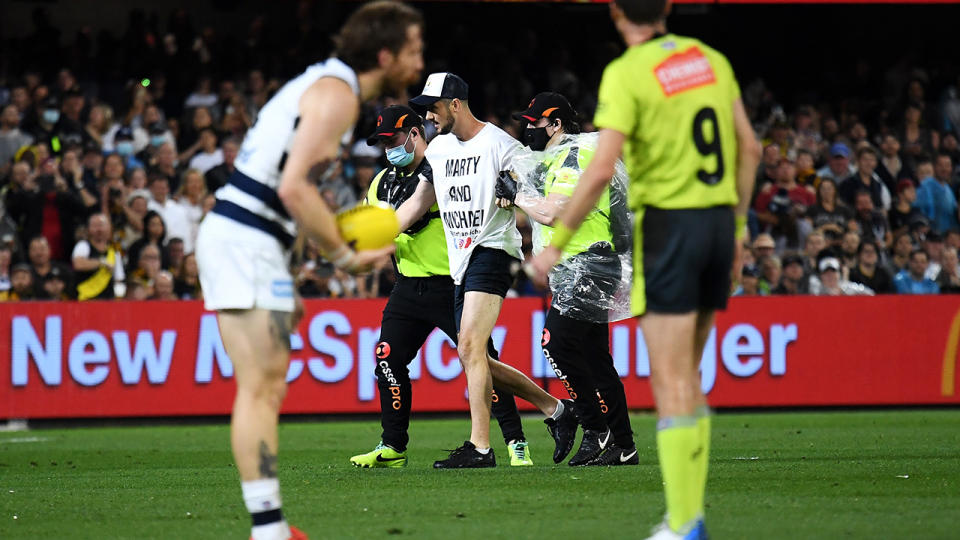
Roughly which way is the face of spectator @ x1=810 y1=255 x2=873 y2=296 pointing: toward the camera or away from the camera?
toward the camera

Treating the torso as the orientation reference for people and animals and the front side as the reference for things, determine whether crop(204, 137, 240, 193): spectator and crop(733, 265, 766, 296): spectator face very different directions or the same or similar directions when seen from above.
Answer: same or similar directions

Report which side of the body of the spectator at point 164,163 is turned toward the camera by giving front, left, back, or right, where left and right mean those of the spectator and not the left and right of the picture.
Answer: front

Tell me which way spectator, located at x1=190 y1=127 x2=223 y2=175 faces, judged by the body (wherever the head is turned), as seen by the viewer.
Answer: toward the camera

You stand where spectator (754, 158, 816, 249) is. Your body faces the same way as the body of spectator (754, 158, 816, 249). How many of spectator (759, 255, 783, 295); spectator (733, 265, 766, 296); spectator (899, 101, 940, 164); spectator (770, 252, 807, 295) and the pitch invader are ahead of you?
4

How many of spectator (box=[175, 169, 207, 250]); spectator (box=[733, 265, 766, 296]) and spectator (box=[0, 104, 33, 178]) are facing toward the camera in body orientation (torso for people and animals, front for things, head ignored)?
3

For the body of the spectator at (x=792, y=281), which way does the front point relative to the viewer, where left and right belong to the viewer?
facing the viewer

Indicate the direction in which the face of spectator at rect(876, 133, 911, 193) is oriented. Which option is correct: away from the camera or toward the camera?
toward the camera

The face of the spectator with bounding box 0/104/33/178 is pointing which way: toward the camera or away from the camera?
toward the camera

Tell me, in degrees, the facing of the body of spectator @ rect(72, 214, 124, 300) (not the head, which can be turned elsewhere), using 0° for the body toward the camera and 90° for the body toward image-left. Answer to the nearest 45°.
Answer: approximately 0°

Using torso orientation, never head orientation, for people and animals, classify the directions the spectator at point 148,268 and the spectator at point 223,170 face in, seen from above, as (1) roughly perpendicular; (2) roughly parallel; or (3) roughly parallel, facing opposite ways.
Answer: roughly parallel

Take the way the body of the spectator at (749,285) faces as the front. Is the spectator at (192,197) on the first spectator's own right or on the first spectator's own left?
on the first spectator's own right

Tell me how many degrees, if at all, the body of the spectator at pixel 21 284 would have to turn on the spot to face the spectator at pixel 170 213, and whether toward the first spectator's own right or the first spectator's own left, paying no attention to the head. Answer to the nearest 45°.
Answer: approximately 135° to the first spectator's own left
